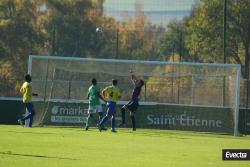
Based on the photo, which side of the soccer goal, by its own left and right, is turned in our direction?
front

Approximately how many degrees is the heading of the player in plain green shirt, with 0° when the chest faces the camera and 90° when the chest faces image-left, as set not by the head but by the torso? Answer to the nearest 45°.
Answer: approximately 225°

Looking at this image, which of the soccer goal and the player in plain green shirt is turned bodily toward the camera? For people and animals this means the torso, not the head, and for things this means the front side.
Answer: the soccer goal

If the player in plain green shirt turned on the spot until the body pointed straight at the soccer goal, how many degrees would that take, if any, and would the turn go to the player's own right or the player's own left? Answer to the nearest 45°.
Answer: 0° — they already face it

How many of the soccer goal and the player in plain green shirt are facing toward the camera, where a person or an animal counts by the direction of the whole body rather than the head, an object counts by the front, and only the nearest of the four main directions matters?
1
